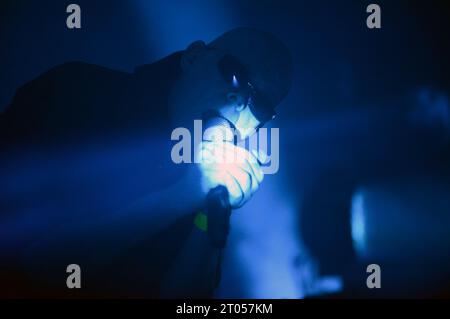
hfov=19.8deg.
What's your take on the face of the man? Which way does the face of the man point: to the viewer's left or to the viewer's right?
to the viewer's right

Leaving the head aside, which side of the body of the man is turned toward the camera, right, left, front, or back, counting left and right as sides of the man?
right
